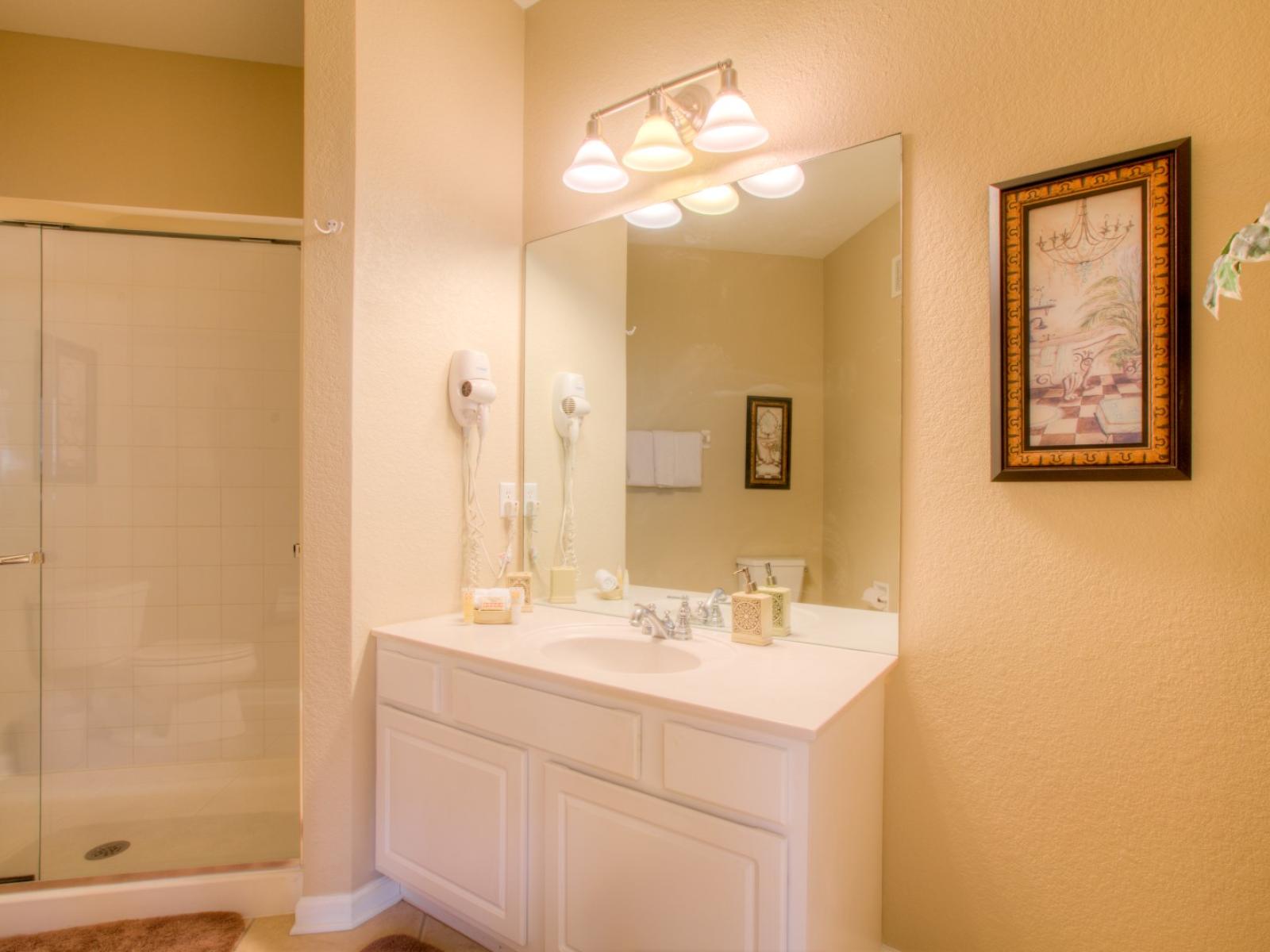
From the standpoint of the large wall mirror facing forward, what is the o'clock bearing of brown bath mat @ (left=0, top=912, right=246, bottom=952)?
The brown bath mat is roughly at 1 o'clock from the large wall mirror.

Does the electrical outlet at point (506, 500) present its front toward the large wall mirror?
yes

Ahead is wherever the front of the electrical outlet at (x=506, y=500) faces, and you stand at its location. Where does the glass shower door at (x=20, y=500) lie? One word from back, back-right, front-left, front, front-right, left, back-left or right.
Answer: back-right

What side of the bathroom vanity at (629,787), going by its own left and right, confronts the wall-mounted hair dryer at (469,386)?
right

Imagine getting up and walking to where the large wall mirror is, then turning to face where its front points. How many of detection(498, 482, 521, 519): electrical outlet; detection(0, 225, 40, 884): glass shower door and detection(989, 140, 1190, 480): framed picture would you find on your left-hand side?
1
